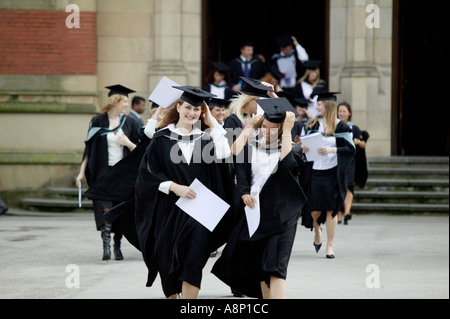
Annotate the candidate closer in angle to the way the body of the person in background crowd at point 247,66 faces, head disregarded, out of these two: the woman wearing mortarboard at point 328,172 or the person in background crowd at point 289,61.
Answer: the woman wearing mortarboard

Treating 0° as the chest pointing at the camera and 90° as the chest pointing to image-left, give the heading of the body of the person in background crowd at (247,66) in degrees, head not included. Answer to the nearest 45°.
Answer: approximately 0°

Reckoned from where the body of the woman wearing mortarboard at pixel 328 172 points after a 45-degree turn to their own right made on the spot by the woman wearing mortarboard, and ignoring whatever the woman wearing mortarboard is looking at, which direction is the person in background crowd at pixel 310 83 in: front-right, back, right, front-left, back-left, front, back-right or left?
right

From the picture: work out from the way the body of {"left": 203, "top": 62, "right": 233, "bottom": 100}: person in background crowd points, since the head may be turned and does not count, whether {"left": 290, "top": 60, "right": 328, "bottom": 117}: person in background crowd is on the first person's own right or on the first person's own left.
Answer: on the first person's own left

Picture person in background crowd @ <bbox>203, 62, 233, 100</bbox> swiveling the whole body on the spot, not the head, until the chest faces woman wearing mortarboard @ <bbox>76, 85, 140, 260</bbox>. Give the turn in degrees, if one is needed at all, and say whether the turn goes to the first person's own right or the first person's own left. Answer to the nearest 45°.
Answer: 0° — they already face them

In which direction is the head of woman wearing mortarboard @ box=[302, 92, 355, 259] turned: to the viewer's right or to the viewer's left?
to the viewer's left
